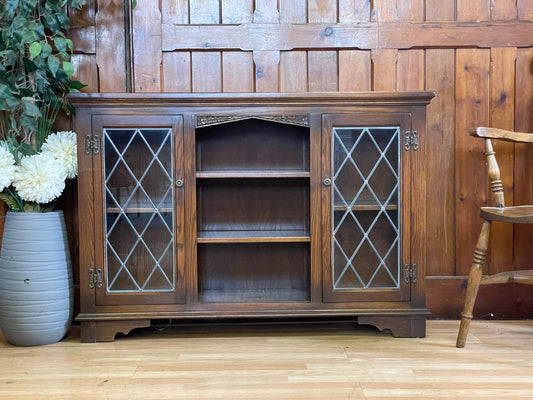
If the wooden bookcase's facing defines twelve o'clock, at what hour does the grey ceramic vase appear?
The grey ceramic vase is roughly at 3 o'clock from the wooden bookcase.

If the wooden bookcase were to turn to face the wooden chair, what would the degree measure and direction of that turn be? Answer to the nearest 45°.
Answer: approximately 90° to its left

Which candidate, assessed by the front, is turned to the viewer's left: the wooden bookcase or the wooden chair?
the wooden chair

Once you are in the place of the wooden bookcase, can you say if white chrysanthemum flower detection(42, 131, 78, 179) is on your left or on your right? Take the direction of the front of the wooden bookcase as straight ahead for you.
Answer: on your right

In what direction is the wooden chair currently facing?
to the viewer's left

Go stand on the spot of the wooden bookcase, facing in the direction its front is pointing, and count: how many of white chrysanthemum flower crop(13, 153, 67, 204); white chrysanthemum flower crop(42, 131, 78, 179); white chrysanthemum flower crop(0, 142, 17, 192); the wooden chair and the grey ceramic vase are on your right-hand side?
4

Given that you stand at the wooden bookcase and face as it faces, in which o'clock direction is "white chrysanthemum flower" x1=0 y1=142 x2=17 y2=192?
The white chrysanthemum flower is roughly at 3 o'clock from the wooden bookcase.

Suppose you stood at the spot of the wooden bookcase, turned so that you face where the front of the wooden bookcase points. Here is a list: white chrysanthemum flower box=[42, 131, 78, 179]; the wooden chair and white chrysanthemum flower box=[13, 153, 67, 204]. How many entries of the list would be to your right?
2

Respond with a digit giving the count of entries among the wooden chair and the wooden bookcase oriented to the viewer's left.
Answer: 1

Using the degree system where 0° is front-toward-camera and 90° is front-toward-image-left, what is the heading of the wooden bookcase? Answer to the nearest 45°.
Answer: approximately 0°

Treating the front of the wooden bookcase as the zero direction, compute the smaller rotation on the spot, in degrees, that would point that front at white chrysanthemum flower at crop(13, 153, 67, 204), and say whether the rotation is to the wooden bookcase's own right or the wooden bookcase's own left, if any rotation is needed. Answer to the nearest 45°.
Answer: approximately 90° to the wooden bookcase's own right
